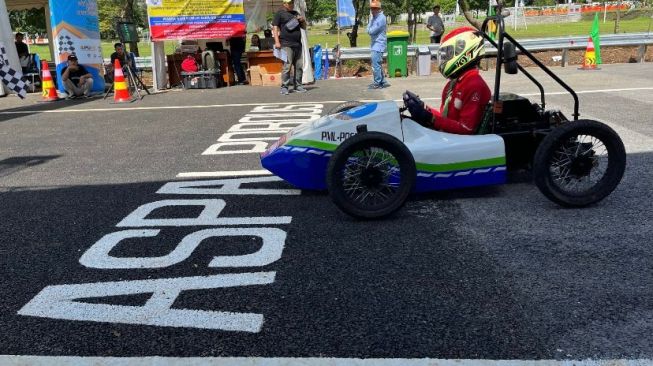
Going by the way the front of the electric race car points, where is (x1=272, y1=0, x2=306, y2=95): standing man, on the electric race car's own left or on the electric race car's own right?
on the electric race car's own right

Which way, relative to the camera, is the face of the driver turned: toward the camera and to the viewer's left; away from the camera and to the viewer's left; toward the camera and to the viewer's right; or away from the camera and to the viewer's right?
toward the camera and to the viewer's left

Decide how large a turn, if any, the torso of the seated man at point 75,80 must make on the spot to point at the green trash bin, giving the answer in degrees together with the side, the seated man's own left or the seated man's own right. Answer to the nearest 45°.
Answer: approximately 90° to the seated man's own left

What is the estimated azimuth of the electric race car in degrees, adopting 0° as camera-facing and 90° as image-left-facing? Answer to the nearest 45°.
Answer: approximately 90°

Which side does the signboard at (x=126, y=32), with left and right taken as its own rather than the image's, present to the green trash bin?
left

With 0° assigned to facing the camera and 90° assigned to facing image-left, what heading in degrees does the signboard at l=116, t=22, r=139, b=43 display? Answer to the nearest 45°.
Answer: approximately 0°

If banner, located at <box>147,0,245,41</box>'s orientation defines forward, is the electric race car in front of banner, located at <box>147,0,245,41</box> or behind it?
in front

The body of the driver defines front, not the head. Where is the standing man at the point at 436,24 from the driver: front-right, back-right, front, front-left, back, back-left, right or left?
right

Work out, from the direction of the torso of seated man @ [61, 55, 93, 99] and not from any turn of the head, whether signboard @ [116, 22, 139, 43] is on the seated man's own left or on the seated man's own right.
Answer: on the seated man's own left

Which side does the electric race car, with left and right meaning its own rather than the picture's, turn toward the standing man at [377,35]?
right

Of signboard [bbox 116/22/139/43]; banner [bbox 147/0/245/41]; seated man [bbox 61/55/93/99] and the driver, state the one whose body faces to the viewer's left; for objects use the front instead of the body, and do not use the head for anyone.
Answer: the driver
